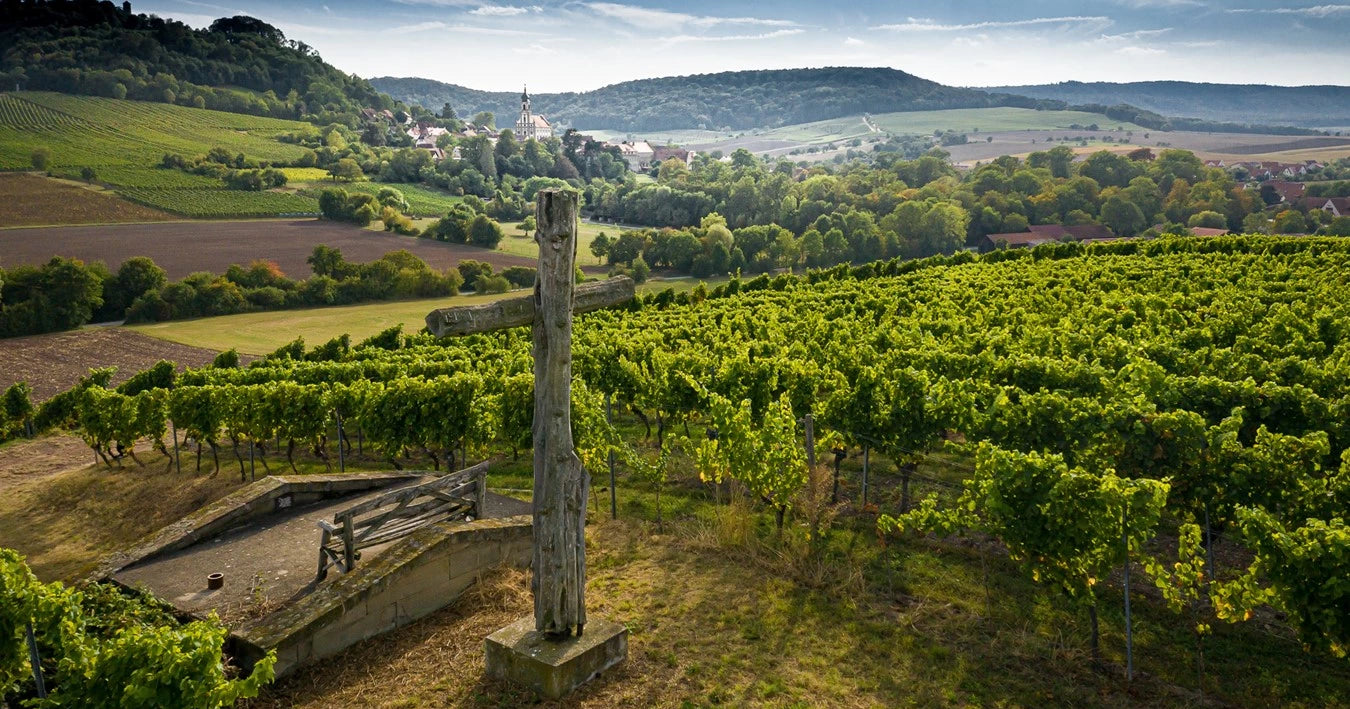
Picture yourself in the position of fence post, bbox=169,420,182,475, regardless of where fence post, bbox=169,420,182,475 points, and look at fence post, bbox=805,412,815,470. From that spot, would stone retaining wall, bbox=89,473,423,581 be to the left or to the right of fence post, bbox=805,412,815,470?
right

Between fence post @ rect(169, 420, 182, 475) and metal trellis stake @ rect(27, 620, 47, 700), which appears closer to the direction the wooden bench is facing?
the fence post

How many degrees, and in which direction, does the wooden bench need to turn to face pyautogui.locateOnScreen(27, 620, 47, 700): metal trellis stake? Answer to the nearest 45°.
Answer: approximately 90° to its left

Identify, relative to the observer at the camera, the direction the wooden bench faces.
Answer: facing away from the viewer and to the left of the viewer

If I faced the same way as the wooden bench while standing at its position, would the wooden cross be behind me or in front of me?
behind

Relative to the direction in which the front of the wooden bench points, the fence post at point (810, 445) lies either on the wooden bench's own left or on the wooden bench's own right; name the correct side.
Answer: on the wooden bench's own right

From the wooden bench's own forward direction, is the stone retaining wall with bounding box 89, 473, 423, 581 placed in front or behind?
in front

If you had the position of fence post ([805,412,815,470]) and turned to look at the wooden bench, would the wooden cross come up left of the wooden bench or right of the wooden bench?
left
